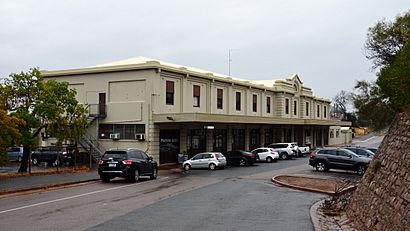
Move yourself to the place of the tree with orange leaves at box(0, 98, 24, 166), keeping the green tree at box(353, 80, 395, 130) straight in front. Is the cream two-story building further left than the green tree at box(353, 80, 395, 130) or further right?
left

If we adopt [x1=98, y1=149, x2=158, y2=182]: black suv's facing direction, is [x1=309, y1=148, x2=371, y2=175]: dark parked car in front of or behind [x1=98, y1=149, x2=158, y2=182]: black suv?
in front

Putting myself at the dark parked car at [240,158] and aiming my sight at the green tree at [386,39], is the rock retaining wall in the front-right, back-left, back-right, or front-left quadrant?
front-right

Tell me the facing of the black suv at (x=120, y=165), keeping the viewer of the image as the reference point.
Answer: facing away from the viewer and to the right of the viewer

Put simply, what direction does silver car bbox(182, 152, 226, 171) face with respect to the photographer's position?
facing away from the viewer and to the left of the viewer

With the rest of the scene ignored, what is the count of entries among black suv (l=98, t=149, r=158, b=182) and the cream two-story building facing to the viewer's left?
0

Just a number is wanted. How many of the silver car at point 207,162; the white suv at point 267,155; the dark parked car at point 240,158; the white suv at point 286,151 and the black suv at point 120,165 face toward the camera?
0

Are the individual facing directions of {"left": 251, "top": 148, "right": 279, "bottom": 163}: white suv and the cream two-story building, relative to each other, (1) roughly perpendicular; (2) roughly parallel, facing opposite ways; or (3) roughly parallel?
roughly parallel, facing opposite ways

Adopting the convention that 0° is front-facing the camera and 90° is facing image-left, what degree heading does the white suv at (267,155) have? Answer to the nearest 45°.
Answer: approximately 135°

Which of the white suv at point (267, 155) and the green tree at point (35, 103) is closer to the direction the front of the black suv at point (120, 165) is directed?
the white suv

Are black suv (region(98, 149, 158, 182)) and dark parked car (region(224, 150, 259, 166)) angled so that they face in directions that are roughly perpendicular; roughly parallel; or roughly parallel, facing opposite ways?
roughly perpendicular

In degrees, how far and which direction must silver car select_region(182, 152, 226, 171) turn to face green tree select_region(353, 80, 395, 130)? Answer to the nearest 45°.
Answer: approximately 90° to its right

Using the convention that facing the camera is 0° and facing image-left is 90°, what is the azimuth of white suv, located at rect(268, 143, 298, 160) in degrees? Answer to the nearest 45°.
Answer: approximately 135°

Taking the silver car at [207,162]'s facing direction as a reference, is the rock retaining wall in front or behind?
behind

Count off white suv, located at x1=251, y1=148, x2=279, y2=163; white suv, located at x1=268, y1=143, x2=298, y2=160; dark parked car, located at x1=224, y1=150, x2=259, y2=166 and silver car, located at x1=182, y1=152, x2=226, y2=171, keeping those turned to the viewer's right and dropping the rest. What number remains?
0

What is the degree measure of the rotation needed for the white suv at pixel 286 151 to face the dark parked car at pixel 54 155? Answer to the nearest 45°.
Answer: approximately 90° to its left

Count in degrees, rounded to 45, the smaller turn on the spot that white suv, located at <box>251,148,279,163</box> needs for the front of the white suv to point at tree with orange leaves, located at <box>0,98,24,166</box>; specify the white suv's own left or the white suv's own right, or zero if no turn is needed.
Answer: approximately 90° to the white suv's own left
